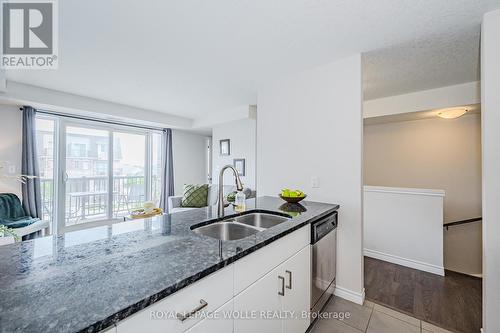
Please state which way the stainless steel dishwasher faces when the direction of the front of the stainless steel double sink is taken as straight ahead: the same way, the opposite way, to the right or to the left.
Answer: the same way

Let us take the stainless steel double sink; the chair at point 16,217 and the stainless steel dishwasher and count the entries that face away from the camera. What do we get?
0

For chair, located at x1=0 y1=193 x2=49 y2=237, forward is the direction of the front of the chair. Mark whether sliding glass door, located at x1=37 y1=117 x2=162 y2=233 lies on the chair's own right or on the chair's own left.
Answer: on the chair's own left

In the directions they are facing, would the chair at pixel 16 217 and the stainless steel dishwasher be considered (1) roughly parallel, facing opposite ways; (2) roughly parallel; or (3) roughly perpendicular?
roughly parallel

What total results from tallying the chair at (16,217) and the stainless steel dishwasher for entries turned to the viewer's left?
0

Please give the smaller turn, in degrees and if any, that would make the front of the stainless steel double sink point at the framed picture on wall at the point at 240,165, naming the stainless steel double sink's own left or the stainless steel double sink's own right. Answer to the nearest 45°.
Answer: approximately 135° to the stainless steel double sink's own left

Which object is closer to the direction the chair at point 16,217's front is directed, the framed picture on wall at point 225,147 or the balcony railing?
the framed picture on wall

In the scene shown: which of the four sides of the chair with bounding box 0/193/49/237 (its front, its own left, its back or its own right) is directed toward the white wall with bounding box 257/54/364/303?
front

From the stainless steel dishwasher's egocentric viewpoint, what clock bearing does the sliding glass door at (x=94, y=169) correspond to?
The sliding glass door is roughly at 5 o'clock from the stainless steel dishwasher.

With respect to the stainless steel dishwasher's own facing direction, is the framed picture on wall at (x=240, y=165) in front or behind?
behind

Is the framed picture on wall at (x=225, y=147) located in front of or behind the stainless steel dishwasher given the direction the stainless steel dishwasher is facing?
behind

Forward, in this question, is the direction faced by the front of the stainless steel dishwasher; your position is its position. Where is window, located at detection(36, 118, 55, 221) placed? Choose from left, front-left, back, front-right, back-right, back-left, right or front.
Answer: back-right

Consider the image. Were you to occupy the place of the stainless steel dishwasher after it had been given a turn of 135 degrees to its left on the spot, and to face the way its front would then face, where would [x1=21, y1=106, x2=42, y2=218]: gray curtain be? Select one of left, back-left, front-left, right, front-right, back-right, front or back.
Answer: left

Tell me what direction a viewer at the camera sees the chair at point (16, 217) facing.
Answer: facing the viewer and to the right of the viewer

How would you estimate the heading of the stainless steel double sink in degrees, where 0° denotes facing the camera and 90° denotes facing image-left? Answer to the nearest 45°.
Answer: approximately 315°

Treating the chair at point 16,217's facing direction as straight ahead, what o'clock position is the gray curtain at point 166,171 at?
The gray curtain is roughly at 10 o'clock from the chair.

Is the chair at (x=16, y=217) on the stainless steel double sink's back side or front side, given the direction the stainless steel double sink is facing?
on the back side

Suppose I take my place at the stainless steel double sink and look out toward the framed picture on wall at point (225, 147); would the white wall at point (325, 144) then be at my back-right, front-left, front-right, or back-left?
front-right
